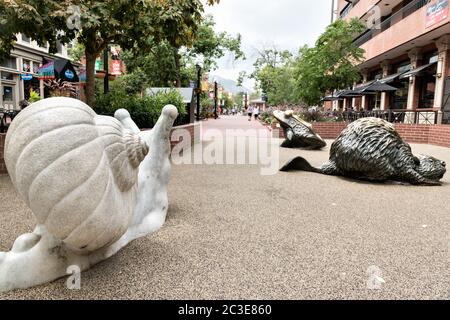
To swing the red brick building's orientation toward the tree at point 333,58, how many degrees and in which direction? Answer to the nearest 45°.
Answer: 0° — it already faces it

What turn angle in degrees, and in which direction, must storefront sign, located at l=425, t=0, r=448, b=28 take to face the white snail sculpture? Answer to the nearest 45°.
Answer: approximately 45° to its left

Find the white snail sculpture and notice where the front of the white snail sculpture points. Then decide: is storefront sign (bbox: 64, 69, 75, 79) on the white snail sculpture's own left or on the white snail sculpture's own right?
on the white snail sculpture's own left

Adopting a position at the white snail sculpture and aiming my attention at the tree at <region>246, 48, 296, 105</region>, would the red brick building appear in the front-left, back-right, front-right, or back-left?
front-right

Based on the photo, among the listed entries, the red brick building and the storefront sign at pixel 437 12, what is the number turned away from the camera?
0

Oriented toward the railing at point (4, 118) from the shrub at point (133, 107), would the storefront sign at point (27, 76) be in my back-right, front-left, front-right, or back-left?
front-right

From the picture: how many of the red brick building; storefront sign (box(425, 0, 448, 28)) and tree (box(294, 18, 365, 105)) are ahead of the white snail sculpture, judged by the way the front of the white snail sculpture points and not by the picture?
3

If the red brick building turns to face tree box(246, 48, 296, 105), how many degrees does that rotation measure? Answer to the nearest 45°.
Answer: approximately 90° to its right

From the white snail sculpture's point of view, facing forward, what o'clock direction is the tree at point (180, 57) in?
The tree is roughly at 11 o'clock from the white snail sculpture.

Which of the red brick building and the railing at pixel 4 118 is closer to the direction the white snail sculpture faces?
the red brick building

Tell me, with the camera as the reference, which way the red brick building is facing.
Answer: facing the viewer and to the left of the viewer

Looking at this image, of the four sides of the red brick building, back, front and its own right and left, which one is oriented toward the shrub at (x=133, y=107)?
front

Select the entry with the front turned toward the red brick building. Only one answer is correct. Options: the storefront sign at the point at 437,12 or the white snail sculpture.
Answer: the white snail sculpture

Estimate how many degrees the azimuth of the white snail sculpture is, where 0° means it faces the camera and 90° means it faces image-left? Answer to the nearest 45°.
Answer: approximately 225°
